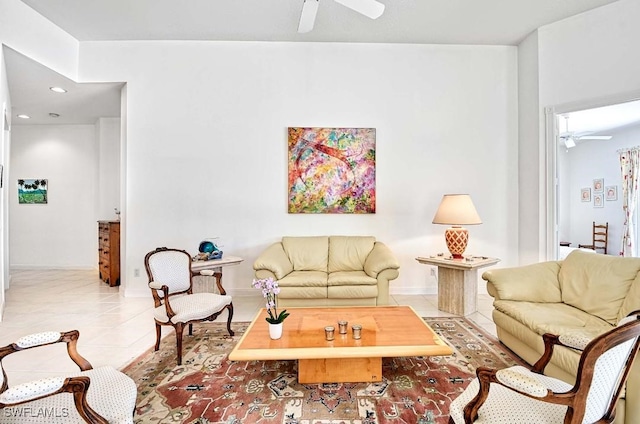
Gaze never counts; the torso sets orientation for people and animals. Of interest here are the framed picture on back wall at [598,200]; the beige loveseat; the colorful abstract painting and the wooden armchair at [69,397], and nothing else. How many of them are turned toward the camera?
3

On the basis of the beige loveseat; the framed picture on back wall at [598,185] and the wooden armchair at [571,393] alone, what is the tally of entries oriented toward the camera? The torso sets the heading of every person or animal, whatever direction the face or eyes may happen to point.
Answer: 2

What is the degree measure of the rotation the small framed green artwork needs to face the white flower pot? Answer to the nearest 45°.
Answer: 0° — it already faces it

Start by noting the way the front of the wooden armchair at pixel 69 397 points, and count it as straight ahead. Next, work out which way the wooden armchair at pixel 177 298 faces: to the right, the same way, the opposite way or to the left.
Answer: to the right

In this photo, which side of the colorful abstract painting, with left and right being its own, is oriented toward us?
front

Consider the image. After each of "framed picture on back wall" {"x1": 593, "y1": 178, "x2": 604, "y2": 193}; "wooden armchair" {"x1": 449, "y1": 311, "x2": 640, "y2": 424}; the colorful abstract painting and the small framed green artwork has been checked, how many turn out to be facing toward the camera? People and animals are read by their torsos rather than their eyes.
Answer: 3

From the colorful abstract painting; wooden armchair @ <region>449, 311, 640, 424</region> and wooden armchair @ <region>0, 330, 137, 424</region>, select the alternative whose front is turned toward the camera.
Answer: the colorful abstract painting

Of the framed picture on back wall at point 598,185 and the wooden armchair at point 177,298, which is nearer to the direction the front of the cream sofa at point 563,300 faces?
the wooden armchair

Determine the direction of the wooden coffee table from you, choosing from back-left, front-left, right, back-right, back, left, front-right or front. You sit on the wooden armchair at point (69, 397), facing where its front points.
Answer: front-right

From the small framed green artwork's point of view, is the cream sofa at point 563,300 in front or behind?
in front

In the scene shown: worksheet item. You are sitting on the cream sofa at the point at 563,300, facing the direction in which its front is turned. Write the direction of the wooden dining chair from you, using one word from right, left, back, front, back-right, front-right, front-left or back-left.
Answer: back-right

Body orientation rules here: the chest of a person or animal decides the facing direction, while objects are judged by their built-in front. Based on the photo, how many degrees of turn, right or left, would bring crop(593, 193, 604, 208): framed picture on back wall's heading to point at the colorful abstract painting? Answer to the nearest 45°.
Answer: approximately 45° to its right

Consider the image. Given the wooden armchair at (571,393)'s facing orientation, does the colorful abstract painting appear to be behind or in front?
in front

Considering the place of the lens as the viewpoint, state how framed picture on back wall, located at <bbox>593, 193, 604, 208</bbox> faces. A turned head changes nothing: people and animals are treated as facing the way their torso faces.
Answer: facing the viewer

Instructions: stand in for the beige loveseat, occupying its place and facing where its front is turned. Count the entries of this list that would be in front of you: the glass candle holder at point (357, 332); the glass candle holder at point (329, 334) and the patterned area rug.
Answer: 3

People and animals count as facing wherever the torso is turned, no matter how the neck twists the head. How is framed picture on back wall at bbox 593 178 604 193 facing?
toward the camera

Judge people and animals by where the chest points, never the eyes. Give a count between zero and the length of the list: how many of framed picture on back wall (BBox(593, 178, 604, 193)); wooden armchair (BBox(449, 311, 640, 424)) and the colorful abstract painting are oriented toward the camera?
2
